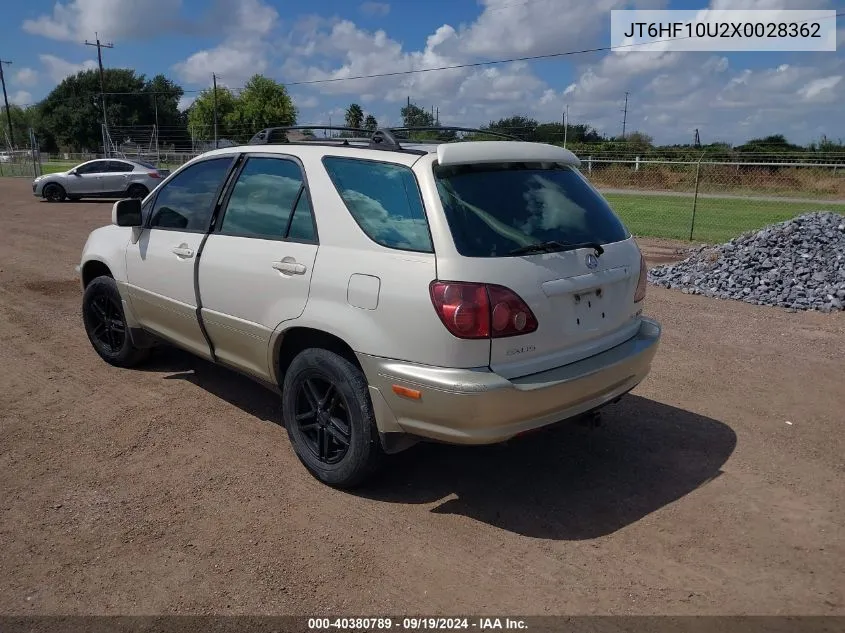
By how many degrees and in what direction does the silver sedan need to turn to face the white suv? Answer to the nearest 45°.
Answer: approximately 90° to its left

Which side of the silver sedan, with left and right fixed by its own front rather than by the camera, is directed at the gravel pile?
left

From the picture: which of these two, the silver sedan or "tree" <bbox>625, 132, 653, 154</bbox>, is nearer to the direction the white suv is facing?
the silver sedan

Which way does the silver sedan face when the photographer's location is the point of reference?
facing to the left of the viewer

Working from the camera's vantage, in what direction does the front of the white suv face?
facing away from the viewer and to the left of the viewer

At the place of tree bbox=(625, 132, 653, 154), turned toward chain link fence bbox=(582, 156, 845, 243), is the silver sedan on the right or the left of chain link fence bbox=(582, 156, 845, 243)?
right

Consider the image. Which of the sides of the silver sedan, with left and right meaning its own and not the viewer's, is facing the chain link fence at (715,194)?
back
